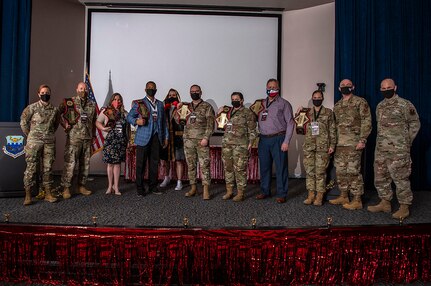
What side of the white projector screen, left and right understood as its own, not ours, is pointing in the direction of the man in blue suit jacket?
front

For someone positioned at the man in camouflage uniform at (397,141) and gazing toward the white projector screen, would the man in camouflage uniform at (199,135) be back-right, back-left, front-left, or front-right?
front-left

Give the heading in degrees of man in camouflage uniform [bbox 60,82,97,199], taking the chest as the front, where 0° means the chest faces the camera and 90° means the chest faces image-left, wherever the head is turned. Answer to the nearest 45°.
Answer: approximately 0°

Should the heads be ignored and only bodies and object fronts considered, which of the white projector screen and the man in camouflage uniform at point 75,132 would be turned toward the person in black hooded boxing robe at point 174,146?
the white projector screen

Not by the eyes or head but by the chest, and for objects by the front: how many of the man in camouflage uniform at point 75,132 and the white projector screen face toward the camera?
2

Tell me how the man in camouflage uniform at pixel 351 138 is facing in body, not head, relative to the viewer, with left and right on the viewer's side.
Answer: facing the viewer and to the left of the viewer

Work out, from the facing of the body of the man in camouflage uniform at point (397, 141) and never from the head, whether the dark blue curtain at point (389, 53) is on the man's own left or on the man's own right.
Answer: on the man's own right

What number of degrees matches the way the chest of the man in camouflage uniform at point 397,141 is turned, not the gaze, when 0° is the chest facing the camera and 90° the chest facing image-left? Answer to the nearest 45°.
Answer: approximately 45°
